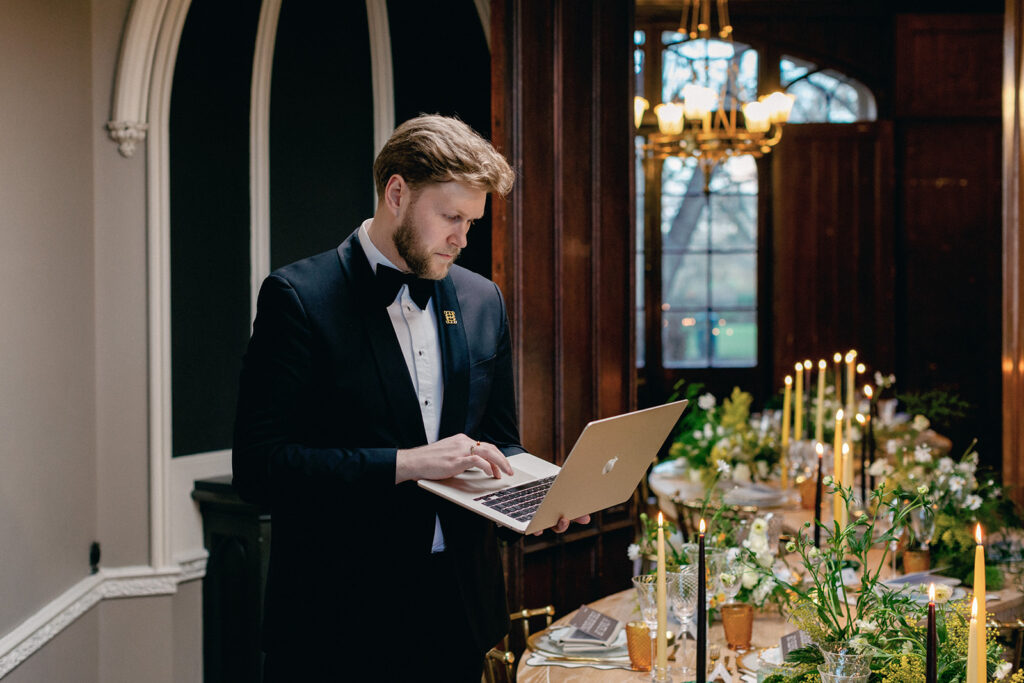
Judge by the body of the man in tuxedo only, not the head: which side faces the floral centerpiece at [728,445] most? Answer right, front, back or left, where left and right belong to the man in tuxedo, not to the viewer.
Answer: left

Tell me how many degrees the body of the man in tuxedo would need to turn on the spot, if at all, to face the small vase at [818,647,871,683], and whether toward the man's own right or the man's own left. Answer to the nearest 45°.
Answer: approximately 45° to the man's own left

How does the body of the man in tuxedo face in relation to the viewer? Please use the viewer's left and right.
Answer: facing the viewer and to the right of the viewer

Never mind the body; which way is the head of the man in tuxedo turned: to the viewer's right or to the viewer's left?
to the viewer's right

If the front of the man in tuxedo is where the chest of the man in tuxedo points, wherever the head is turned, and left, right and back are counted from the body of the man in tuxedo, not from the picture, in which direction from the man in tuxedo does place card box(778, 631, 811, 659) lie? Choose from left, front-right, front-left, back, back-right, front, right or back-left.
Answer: front-left

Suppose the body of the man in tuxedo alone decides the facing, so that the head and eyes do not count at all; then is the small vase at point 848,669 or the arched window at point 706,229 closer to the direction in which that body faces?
the small vase
